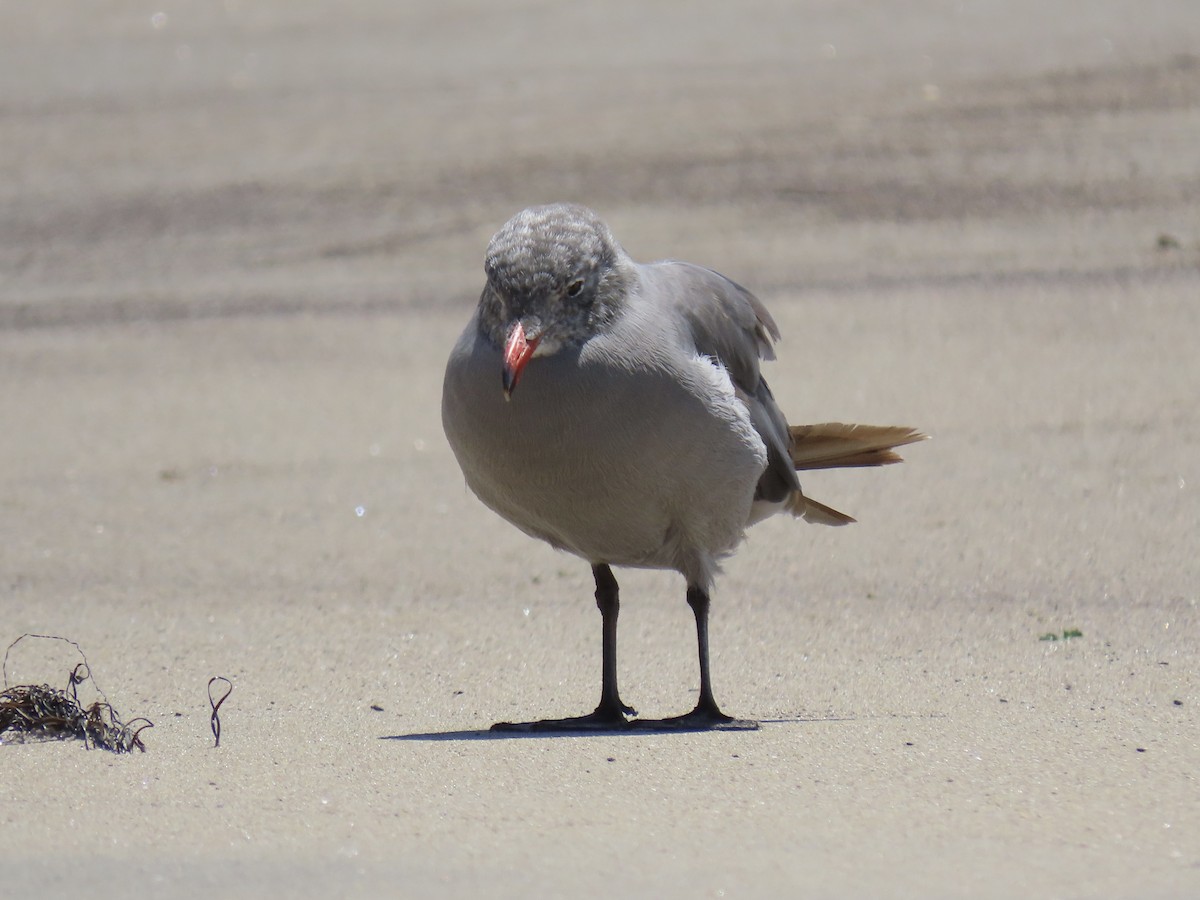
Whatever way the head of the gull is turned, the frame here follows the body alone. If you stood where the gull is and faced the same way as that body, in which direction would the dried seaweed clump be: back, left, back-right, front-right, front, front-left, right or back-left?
front-right

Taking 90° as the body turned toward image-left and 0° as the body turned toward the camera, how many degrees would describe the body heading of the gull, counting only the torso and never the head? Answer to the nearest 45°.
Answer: approximately 45°
